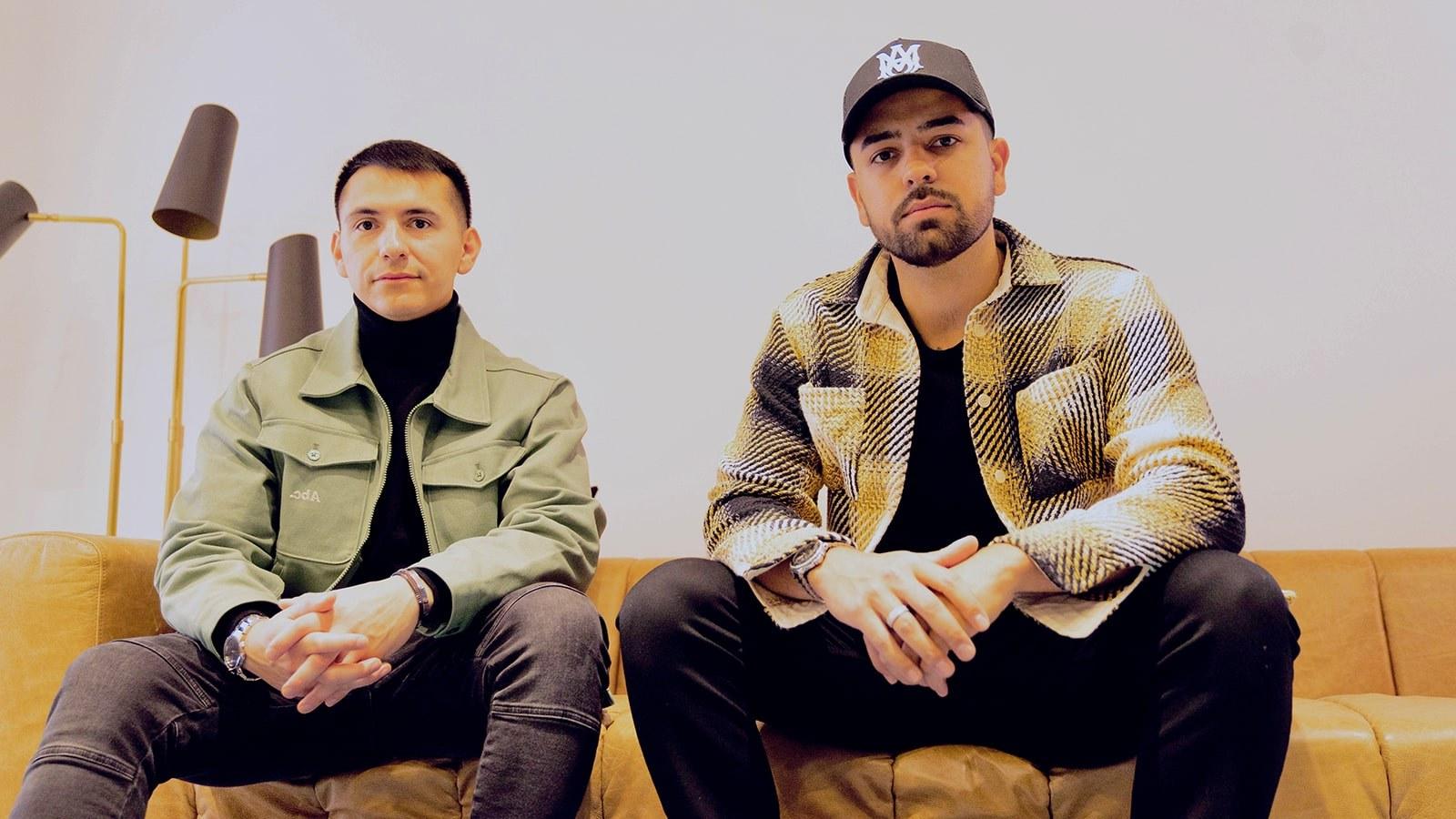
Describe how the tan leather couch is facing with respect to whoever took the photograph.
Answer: facing the viewer

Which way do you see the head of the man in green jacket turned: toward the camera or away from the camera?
toward the camera

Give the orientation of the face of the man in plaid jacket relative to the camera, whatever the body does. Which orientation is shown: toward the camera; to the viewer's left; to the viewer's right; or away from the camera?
toward the camera

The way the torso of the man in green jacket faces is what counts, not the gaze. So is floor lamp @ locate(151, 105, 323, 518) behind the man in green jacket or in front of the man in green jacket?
behind

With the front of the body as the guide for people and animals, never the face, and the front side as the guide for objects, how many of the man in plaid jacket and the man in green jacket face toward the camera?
2

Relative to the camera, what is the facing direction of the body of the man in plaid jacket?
toward the camera

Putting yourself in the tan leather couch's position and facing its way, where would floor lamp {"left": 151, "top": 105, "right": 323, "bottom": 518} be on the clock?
The floor lamp is roughly at 4 o'clock from the tan leather couch.

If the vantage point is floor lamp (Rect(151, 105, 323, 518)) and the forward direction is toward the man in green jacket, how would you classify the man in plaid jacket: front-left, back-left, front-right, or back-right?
front-left

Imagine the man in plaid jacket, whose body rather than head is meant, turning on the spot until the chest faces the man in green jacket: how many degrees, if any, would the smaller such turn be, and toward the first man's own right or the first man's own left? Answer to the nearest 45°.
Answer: approximately 90° to the first man's own right

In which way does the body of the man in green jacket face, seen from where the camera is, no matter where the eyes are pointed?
toward the camera

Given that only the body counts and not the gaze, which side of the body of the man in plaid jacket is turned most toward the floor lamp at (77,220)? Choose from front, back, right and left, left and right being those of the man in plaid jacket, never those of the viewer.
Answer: right

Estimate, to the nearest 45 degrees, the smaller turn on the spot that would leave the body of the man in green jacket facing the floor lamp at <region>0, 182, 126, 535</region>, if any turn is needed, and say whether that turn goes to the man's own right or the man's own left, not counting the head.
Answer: approximately 135° to the man's own right

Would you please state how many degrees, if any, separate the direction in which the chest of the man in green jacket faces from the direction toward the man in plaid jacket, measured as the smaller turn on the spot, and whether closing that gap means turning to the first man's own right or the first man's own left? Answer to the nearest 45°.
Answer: approximately 45° to the first man's own left
